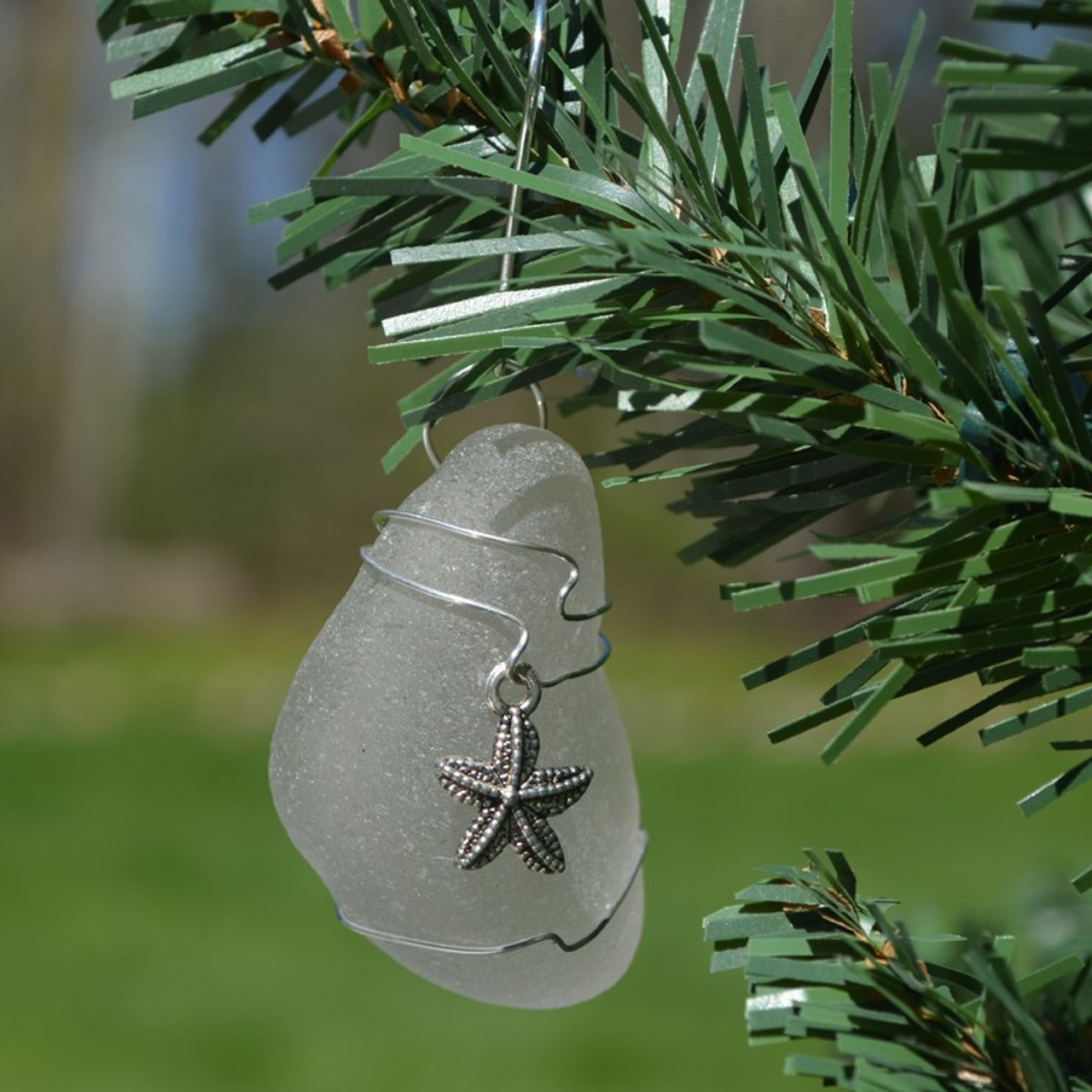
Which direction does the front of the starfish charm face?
toward the camera
